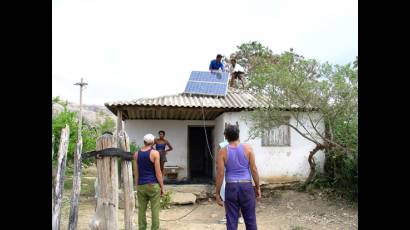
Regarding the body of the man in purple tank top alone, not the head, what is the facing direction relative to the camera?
away from the camera

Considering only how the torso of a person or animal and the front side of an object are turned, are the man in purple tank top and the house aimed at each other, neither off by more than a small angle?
yes

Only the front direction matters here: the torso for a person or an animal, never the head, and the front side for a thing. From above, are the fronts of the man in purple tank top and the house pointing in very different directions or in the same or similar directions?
very different directions

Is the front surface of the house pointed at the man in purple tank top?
yes

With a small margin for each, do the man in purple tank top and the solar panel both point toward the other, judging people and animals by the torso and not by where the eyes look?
yes

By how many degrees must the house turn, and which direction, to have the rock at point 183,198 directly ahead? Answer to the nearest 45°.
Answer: approximately 45° to its right

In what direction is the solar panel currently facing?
toward the camera

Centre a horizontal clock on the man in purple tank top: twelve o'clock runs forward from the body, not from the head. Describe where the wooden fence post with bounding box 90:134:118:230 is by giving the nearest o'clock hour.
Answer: The wooden fence post is roughly at 9 o'clock from the man in purple tank top.

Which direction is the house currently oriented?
toward the camera

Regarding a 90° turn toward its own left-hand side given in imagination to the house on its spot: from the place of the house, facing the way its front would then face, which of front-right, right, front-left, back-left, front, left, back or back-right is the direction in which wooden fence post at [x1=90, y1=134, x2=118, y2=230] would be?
right
